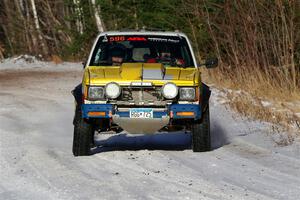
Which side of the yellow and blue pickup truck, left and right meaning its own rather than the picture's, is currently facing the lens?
front

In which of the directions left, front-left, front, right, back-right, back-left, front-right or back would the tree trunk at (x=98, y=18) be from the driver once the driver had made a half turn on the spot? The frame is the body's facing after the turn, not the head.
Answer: front

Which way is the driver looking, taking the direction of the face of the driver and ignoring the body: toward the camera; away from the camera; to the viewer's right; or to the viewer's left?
toward the camera

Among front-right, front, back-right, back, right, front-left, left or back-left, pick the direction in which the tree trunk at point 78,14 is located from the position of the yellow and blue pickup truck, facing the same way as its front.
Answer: back

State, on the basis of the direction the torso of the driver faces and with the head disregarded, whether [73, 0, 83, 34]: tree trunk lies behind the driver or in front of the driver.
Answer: behind

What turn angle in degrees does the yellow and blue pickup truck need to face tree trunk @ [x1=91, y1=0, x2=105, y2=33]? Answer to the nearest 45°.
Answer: approximately 180°
